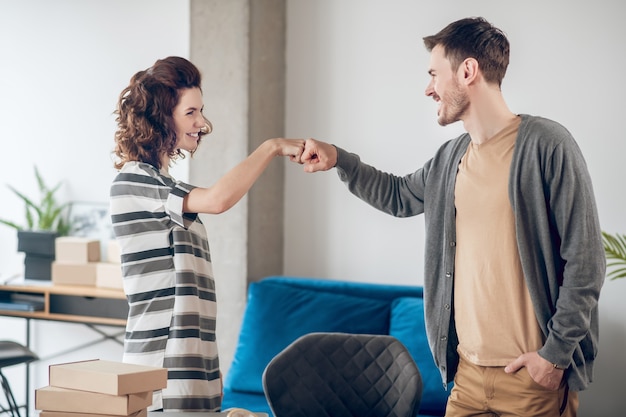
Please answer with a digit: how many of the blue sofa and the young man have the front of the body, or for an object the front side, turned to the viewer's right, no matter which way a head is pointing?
0

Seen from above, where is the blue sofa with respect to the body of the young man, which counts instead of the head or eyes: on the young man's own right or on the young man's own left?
on the young man's own right

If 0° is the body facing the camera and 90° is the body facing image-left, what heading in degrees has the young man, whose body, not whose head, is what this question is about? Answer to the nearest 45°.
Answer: approximately 45°

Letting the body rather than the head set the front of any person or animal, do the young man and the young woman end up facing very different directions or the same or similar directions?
very different directions

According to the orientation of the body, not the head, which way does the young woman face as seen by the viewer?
to the viewer's right

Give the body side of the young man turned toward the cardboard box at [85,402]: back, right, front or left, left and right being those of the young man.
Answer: front

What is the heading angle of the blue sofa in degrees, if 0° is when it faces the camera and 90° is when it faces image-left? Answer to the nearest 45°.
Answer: approximately 0°

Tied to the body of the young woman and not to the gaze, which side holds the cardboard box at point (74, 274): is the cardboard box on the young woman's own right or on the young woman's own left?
on the young woman's own left

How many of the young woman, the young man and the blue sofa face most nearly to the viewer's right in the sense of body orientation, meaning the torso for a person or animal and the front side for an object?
1

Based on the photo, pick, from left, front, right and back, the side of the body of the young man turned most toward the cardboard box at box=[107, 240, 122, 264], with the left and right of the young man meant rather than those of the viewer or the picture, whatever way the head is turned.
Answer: right

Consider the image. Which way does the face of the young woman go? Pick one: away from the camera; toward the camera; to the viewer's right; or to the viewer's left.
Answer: to the viewer's right

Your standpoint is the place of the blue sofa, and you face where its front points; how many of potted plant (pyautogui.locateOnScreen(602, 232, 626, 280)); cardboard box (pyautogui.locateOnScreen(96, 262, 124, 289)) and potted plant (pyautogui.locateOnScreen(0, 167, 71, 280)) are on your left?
1
